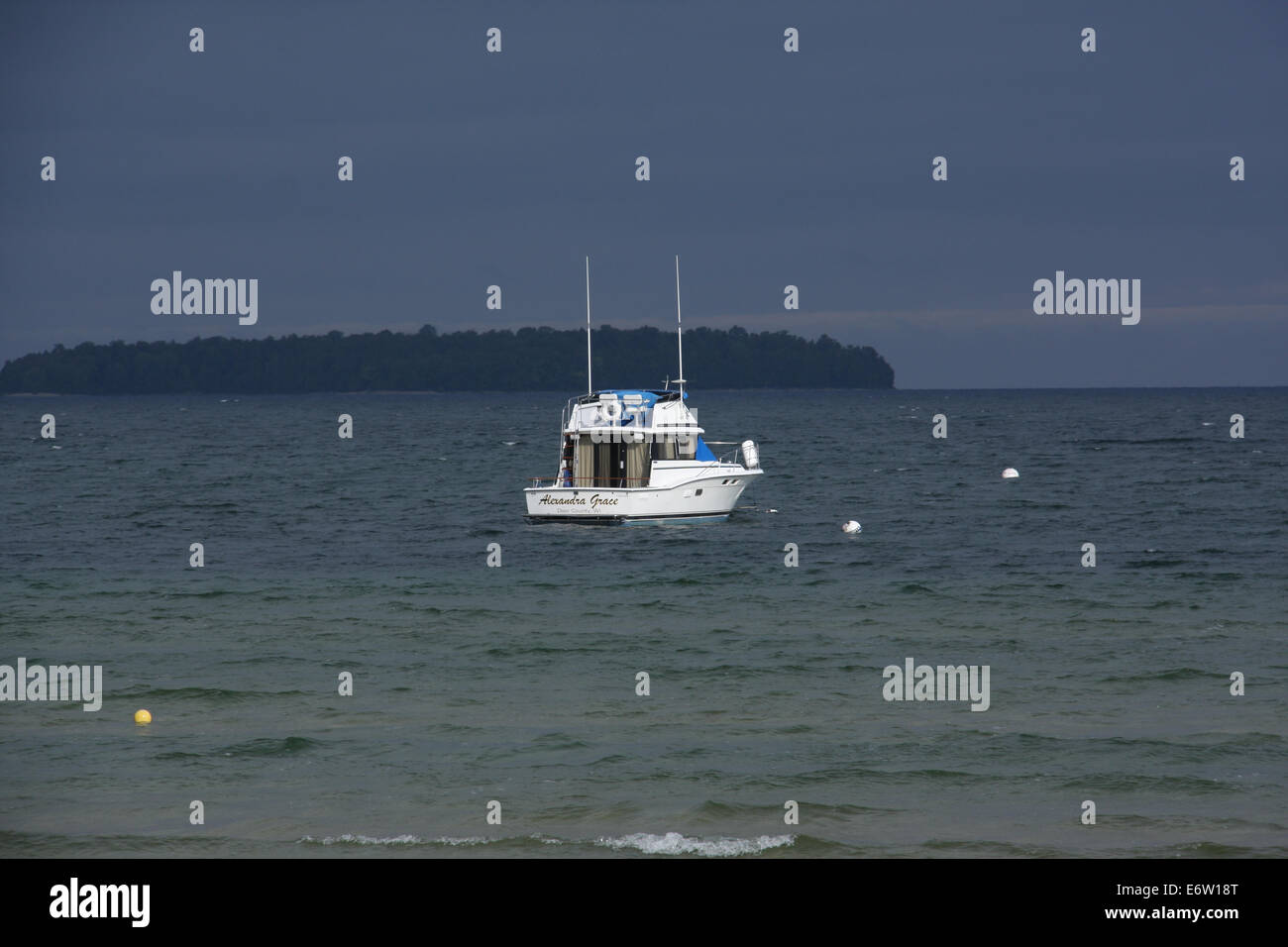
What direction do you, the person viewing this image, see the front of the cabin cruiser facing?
facing away from the viewer and to the right of the viewer
